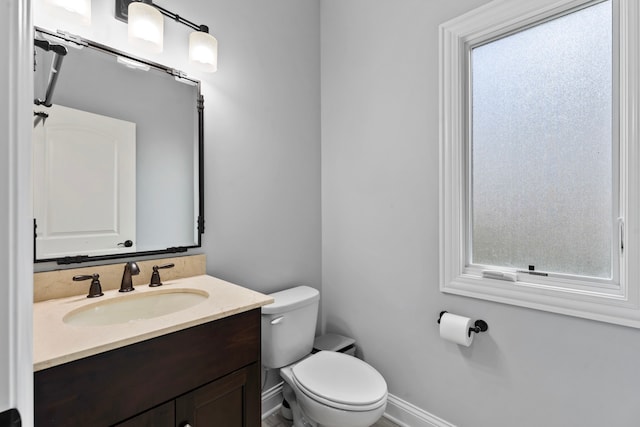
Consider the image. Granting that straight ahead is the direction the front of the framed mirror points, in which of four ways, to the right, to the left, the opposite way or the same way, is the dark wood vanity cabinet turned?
the same way

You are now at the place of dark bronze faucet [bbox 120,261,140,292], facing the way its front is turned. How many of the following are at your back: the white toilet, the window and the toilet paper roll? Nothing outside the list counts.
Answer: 0

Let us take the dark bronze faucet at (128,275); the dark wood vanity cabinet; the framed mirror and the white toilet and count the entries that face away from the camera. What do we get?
0

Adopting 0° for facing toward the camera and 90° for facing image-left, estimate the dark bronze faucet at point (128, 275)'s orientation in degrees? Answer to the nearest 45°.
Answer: approximately 315°

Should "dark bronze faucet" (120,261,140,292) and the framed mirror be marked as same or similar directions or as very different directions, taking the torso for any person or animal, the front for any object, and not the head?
same or similar directions

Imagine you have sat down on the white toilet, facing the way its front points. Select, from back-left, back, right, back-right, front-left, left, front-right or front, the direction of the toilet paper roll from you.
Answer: front-left

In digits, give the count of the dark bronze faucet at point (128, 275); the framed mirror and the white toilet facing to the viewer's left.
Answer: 0

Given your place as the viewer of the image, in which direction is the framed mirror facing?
facing the viewer and to the right of the viewer

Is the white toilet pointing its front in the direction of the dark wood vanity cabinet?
no

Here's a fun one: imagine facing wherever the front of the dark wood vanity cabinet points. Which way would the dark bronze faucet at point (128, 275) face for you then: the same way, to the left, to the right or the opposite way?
the same way

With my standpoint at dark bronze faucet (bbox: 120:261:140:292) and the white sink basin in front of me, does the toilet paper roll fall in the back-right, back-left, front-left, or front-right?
front-left

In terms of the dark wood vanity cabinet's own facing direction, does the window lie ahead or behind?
ahead

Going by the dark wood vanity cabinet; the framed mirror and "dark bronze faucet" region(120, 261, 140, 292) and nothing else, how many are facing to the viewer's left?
0
